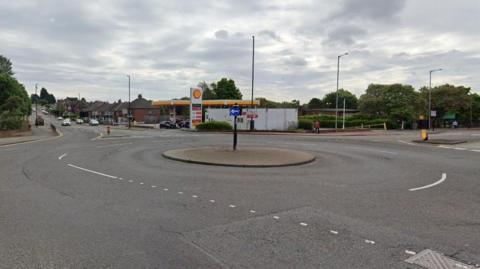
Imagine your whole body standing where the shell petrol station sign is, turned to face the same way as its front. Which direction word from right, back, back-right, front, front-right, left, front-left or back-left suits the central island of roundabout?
front

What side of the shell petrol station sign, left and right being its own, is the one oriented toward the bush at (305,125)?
left

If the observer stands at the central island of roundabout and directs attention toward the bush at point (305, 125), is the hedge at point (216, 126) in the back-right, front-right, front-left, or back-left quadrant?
front-left

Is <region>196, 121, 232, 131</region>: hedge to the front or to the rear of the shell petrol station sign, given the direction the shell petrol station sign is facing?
to the front

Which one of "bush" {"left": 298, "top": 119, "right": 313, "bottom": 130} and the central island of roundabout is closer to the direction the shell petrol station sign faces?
the central island of roundabout

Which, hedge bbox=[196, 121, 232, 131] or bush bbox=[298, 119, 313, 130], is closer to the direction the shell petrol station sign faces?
the hedge

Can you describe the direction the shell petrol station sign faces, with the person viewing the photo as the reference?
facing the viewer

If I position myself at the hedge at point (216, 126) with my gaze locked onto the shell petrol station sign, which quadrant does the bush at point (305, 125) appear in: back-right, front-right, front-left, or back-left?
back-right
